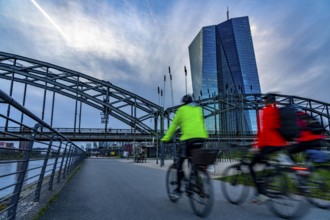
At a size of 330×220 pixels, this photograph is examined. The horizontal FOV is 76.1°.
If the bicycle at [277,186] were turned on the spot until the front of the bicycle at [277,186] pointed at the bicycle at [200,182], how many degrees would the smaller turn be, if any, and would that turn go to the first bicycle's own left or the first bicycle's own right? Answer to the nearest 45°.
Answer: approximately 45° to the first bicycle's own left

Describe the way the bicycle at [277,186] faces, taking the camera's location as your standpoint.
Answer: facing away from the viewer and to the left of the viewer

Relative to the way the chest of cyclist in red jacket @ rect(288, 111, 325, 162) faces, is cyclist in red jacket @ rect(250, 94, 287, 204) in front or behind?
in front

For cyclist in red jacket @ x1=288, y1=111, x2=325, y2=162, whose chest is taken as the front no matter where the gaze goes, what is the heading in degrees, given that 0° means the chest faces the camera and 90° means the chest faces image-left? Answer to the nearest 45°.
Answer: approximately 90°

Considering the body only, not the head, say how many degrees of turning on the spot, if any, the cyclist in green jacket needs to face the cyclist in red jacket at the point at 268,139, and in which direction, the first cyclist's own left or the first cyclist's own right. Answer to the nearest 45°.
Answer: approximately 135° to the first cyclist's own right

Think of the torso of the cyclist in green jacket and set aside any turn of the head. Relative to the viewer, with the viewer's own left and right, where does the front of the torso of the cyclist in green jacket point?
facing away from the viewer and to the left of the viewer

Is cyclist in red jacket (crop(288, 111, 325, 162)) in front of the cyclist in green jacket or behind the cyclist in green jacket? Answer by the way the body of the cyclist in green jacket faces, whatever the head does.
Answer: behind
